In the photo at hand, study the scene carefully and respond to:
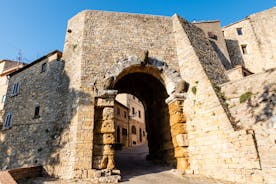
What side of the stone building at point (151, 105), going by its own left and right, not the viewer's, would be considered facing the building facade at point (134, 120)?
back

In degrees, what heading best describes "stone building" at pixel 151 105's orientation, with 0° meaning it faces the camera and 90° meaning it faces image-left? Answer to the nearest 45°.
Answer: approximately 0°
